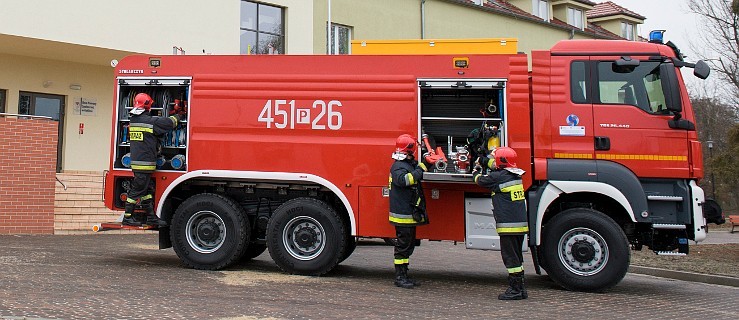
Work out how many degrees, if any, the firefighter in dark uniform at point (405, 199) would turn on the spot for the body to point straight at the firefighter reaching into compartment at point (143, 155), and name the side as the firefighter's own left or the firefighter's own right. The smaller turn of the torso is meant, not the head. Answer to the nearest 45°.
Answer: approximately 180°

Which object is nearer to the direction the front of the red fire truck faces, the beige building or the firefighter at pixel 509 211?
the firefighter

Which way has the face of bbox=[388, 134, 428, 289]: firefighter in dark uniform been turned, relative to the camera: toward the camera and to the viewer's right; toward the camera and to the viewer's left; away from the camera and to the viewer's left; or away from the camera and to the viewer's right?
away from the camera and to the viewer's right

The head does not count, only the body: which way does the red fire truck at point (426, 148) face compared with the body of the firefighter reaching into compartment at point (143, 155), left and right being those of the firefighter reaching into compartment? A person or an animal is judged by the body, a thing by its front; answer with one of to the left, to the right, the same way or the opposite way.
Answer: to the right

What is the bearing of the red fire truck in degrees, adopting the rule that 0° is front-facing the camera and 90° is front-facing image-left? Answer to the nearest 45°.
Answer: approximately 270°

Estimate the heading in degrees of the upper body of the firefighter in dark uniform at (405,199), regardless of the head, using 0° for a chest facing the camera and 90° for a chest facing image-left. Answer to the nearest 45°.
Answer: approximately 270°

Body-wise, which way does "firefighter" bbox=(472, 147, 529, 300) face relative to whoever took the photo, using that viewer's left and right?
facing away from the viewer and to the left of the viewer

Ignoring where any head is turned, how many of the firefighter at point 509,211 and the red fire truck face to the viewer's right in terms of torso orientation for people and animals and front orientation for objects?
1

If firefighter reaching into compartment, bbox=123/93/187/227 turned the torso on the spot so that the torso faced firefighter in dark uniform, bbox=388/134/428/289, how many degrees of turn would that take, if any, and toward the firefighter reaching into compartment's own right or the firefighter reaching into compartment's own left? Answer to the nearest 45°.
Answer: approximately 90° to the firefighter reaching into compartment's own right

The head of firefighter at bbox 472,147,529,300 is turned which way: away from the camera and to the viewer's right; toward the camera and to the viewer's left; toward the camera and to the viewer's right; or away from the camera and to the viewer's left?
away from the camera and to the viewer's left

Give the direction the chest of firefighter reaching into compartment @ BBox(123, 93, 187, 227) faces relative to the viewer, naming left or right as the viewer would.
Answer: facing away from the viewer and to the right of the viewer
